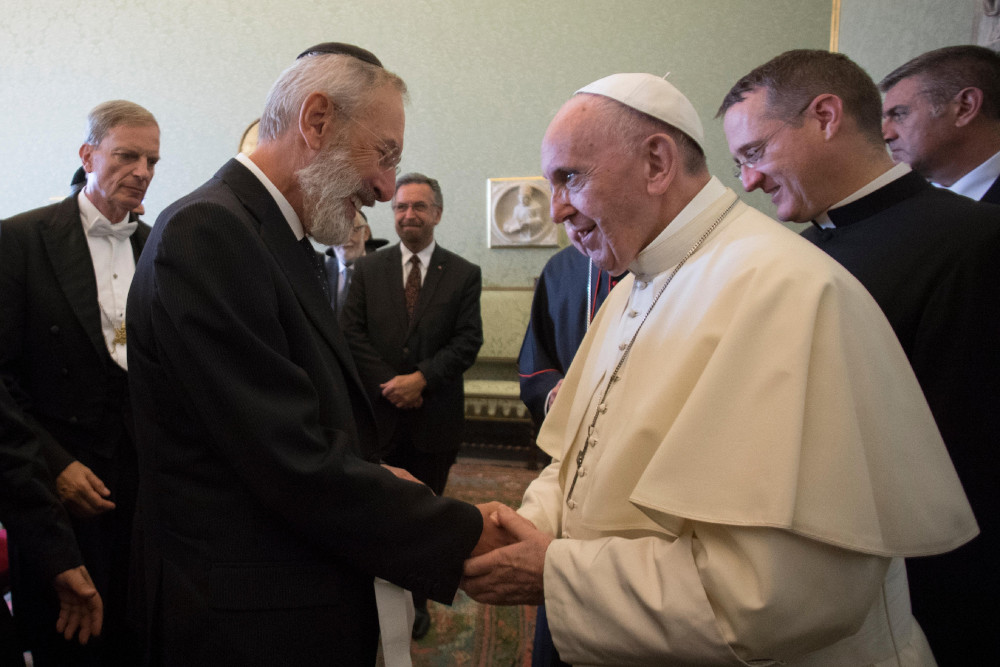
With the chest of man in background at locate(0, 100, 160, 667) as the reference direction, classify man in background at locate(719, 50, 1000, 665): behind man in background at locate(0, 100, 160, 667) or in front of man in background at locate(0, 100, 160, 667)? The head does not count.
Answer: in front

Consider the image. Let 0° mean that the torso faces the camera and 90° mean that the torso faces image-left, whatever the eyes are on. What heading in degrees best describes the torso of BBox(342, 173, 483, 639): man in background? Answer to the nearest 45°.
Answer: approximately 0°

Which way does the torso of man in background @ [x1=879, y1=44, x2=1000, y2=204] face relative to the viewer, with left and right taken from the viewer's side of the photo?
facing to the left of the viewer

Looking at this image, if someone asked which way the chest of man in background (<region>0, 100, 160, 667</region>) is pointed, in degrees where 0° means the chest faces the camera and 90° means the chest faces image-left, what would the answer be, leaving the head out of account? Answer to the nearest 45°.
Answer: approximately 315°

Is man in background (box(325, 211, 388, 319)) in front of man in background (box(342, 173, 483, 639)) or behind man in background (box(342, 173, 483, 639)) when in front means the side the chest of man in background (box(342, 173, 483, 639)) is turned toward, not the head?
behind

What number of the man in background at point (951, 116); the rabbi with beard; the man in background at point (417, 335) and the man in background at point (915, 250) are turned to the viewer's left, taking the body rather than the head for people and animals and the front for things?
2

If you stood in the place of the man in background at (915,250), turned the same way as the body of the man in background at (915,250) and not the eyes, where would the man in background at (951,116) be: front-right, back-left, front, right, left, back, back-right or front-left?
right

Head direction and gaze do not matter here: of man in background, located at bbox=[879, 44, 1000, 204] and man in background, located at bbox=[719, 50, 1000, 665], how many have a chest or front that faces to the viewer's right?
0

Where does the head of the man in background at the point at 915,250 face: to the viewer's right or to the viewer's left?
to the viewer's left

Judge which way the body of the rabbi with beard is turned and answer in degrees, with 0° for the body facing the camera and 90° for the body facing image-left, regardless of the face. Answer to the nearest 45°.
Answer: approximately 270°

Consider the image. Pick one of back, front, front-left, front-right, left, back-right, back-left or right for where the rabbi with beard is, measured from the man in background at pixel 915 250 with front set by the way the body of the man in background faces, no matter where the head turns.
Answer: front-left
